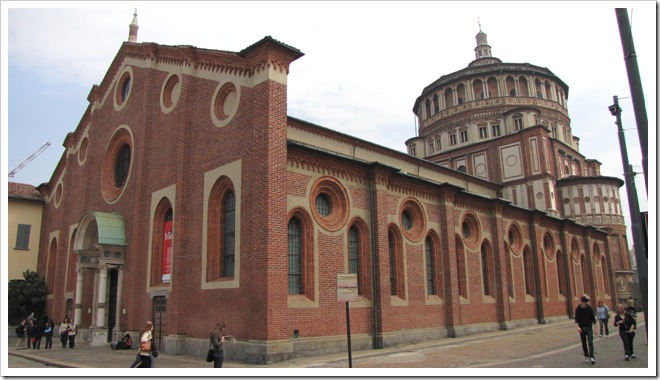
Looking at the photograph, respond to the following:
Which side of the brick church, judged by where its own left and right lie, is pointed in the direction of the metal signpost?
left

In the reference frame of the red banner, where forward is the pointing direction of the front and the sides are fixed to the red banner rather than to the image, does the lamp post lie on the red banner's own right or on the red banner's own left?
on the red banner's own left

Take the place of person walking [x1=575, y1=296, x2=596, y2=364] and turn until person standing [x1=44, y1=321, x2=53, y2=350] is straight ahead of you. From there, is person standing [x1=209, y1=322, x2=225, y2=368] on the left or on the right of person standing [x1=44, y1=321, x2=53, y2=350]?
left

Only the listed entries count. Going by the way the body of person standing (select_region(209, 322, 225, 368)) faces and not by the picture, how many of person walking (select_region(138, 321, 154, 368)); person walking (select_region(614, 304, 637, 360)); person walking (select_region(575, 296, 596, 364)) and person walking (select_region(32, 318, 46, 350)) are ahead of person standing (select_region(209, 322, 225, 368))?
2

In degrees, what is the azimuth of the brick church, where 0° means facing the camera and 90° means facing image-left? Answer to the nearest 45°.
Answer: approximately 45°

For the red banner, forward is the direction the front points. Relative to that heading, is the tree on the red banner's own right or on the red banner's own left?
on the red banner's own right

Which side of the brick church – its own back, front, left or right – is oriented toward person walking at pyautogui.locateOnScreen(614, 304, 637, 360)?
left
